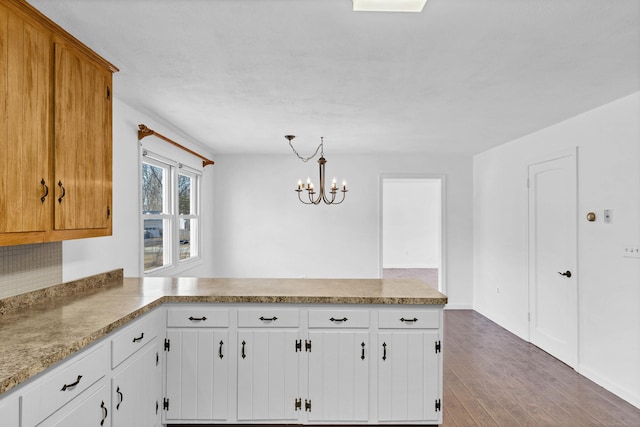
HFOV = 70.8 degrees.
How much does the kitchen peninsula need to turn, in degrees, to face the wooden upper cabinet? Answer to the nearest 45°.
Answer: approximately 90° to its right

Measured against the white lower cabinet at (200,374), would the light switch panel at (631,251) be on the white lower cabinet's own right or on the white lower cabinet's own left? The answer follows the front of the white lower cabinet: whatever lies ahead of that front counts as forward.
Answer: on the white lower cabinet's own left

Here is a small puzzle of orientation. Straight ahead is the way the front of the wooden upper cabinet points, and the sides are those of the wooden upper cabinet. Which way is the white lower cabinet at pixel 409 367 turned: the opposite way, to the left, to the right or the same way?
to the right

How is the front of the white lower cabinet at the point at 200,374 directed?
toward the camera

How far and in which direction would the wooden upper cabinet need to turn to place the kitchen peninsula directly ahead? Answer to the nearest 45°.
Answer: approximately 45° to its left

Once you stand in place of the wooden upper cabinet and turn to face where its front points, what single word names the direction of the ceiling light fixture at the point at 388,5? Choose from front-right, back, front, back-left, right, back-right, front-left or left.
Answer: front

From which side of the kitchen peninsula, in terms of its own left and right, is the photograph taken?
front

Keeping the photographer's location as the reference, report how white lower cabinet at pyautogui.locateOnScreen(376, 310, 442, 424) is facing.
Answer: facing the viewer

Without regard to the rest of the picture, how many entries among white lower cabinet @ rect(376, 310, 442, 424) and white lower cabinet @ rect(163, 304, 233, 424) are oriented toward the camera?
2

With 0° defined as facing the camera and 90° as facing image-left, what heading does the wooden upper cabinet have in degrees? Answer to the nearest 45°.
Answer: approximately 315°

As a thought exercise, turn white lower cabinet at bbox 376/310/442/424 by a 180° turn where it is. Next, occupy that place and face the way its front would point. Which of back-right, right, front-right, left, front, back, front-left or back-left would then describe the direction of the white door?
front-right

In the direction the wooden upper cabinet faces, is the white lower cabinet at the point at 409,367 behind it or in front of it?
in front

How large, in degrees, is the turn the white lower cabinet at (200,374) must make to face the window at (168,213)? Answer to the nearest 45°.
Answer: approximately 180°

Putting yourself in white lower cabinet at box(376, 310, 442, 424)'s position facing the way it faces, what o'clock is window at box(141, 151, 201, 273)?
The window is roughly at 4 o'clock from the white lower cabinet.
